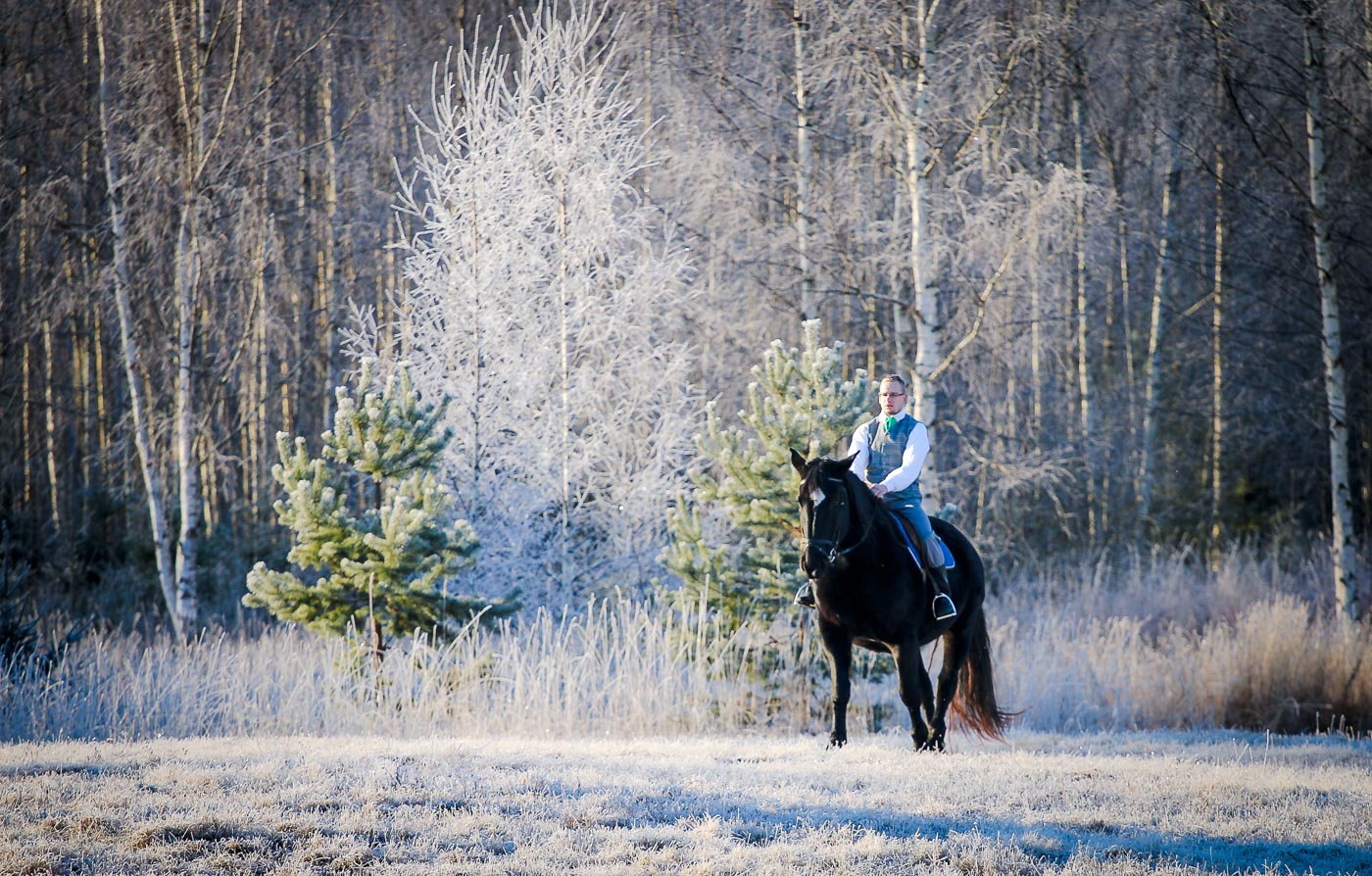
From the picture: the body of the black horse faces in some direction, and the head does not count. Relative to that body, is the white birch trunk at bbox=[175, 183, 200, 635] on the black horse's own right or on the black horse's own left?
on the black horse's own right

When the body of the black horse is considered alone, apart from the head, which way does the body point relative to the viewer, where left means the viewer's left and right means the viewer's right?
facing the viewer and to the left of the viewer

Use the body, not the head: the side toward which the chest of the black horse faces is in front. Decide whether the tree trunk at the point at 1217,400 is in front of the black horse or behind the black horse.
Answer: behind

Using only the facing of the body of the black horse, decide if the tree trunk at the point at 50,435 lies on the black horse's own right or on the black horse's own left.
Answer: on the black horse's own right

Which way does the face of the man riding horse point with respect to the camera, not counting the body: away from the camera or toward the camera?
toward the camera

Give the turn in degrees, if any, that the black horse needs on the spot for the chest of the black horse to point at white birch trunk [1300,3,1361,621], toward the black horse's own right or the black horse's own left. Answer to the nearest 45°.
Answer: approximately 180°

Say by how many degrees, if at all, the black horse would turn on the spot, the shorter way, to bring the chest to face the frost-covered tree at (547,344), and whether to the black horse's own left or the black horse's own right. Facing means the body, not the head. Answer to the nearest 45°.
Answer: approximately 90° to the black horse's own right

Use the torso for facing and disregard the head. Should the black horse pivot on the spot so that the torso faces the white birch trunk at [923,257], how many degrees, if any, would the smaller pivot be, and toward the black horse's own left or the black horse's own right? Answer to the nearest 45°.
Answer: approximately 135° to the black horse's own right

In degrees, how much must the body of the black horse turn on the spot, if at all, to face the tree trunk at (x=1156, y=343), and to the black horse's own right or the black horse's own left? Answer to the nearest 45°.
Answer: approximately 135° to the black horse's own right

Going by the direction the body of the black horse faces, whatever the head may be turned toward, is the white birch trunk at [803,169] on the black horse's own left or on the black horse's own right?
on the black horse's own right
